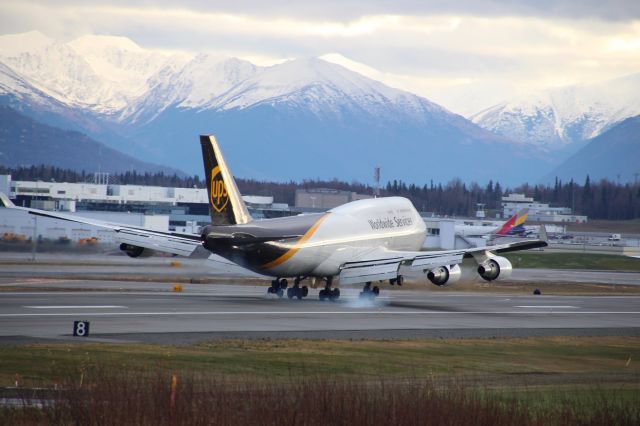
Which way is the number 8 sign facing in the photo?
toward the camera
